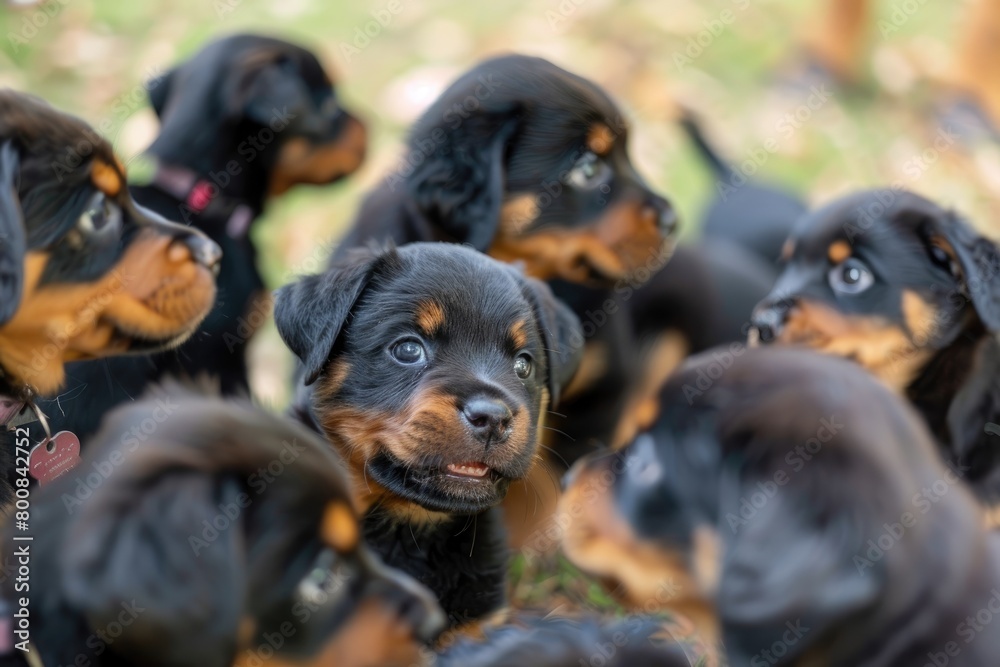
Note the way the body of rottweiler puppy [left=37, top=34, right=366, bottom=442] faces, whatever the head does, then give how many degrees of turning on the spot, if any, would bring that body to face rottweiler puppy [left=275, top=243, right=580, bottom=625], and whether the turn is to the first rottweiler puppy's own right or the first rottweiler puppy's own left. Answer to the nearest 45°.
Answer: approximately 90° to the first rottweiler puppy's own right

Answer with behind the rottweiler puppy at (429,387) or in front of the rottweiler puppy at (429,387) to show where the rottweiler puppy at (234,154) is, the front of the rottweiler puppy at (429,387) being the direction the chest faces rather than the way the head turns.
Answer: behind

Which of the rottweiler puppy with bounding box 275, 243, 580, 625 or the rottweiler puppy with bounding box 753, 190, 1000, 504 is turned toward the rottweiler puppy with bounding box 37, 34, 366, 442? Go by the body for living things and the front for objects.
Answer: the rottweiler puppy with bounding box 753, 190, 1000, 504

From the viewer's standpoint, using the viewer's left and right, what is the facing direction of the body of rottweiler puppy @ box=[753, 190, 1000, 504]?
facing to the left of the viewer

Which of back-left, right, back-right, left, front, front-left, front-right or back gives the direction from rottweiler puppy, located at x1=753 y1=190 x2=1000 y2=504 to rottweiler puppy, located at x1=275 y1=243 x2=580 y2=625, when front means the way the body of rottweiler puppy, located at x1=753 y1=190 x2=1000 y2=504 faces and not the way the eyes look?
front-left

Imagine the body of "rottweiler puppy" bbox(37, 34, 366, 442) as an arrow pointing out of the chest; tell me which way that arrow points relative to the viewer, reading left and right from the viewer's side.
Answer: facing to the right of the viewer

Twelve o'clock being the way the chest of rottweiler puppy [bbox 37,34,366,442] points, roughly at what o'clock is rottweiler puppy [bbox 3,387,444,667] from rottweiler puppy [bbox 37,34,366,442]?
rottweiler puppy [bbox 3,387,444,667] is roughly at 3 o'clock from rottweiler puppy [bbox 37,34,366,442].

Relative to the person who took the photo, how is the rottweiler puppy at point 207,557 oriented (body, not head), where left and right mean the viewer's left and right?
facing to the right of the viewer

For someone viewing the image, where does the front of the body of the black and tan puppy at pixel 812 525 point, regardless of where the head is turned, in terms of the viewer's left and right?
facing to the left of the viewer

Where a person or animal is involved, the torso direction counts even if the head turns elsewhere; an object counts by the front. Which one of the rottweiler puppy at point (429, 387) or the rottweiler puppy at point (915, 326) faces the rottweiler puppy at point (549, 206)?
the rottweiler puppy at point (915, 326)
